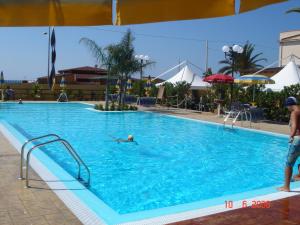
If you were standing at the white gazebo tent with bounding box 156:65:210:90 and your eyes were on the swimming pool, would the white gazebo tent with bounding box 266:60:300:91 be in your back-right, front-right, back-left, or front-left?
front-left

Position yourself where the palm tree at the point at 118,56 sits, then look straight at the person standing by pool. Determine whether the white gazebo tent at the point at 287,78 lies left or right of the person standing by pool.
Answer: left

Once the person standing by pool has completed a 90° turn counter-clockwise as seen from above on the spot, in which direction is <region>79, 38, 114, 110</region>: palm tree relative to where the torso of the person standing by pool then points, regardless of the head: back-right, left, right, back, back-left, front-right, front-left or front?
back-right

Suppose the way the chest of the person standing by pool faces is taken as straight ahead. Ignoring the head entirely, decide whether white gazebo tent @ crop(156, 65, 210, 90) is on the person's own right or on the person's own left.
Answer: on the person's own right

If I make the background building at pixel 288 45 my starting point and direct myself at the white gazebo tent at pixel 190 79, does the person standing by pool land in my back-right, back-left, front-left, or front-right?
front-left

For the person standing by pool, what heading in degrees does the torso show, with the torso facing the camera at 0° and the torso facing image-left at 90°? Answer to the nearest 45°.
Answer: approximately 90°

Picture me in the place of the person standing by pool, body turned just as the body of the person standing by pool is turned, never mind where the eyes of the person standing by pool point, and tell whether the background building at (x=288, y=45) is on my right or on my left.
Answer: on my right

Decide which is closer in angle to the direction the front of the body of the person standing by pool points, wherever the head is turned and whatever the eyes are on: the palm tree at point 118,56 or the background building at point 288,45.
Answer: the palm tree

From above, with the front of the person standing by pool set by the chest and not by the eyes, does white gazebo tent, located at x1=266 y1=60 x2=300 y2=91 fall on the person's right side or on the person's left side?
on the person's right side

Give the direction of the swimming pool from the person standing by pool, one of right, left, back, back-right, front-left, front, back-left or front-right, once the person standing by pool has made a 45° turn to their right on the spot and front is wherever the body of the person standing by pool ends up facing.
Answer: front

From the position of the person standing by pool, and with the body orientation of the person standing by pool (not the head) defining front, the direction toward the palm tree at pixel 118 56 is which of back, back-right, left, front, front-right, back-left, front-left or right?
front-right
